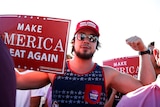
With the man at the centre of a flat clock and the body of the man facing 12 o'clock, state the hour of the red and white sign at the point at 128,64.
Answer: The red and white sign is roughly at 7 o'clock from the man.

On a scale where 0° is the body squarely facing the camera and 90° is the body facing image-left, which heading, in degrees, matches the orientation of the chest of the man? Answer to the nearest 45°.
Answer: approximately 0°
